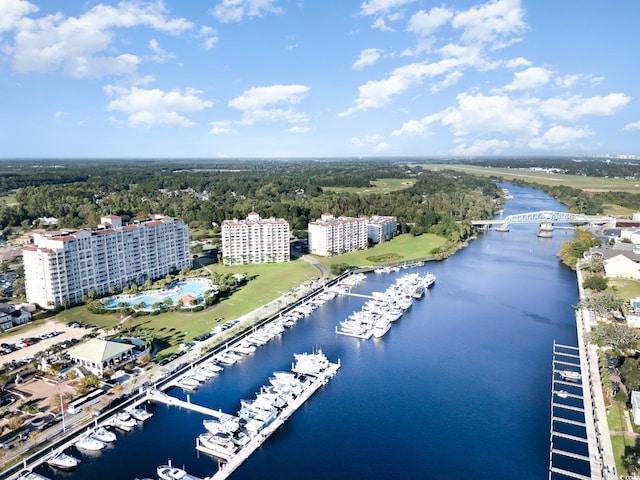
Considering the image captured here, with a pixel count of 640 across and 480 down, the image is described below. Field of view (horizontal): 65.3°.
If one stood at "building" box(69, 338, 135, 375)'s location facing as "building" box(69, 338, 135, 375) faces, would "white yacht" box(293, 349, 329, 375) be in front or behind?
in front

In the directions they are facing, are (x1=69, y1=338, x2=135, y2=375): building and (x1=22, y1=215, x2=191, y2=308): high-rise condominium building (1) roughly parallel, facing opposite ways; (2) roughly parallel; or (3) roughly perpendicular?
roughly parallel

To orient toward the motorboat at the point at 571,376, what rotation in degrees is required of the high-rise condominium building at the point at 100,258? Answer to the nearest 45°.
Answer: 0° — it already faces it

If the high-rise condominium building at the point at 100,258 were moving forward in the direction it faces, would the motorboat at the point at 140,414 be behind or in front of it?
in front

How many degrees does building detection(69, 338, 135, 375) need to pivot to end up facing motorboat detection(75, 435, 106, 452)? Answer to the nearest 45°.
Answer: approximately 45° to its right

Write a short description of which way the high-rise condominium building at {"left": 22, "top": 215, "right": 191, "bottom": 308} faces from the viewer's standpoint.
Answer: facing the viewer and to the right of the viewer

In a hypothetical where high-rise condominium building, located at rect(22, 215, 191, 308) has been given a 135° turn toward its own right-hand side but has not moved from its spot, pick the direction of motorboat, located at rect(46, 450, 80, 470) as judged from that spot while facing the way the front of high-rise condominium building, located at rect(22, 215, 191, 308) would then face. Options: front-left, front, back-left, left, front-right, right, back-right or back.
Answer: left

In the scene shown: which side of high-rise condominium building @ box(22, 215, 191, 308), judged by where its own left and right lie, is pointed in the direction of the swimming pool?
front

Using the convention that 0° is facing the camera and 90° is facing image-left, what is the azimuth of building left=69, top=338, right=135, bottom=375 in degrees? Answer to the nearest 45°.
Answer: approximately 315°

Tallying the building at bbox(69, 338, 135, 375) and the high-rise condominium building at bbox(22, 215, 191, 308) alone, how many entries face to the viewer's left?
0

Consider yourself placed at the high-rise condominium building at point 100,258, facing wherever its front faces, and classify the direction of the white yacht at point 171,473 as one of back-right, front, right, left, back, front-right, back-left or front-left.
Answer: front-right

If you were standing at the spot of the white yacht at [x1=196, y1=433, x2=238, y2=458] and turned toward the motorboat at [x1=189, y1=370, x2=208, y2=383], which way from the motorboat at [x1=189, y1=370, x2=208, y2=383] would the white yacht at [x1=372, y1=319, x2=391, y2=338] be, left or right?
right

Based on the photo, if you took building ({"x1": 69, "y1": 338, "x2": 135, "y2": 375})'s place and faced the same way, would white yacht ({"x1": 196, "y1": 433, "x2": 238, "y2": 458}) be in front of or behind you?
in front
